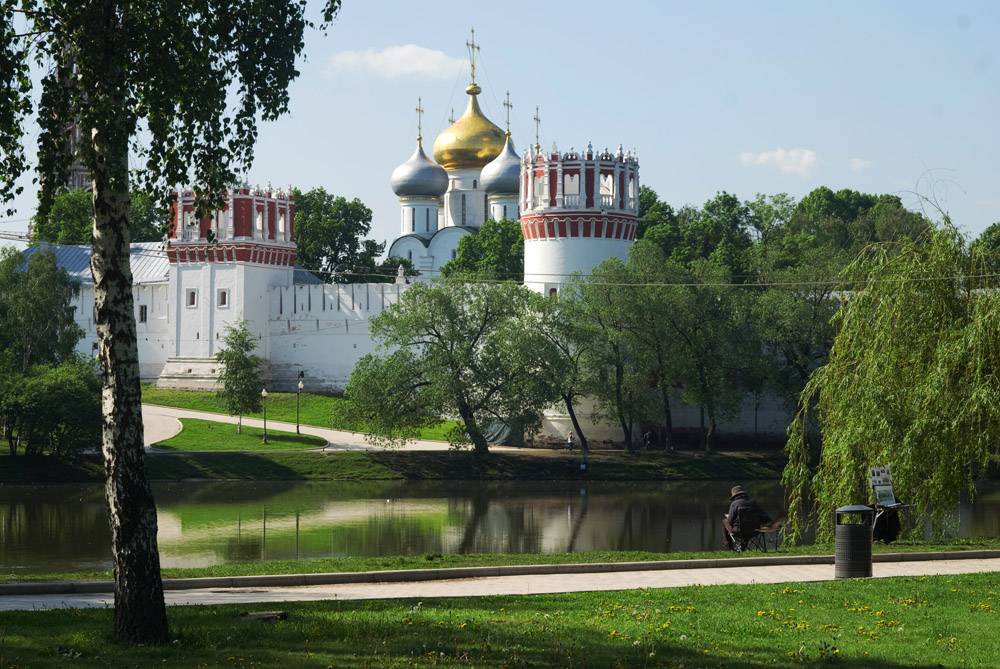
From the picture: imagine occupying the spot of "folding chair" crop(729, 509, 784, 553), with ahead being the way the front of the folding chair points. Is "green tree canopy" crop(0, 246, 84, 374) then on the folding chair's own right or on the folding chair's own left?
on the folding chair's own left

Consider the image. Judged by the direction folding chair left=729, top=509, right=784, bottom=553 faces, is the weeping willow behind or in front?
in front

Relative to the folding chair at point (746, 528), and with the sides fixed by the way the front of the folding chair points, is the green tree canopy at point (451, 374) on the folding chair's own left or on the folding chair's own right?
on the folding chair's own left

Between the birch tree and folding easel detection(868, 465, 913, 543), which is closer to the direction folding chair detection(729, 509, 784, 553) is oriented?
the folding easel

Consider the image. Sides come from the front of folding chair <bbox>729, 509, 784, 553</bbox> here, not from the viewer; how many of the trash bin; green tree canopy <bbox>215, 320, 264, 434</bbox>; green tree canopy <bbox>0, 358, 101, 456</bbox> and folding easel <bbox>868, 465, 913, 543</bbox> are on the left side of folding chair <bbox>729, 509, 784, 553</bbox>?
2

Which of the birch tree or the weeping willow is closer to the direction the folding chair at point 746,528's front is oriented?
the weeping willow

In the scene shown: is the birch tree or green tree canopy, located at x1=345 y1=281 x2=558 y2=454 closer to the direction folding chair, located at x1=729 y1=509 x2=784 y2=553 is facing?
the green tree canopy

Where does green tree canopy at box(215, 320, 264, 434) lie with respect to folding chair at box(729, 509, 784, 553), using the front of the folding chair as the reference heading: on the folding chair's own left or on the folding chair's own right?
on the folding chair's own left
